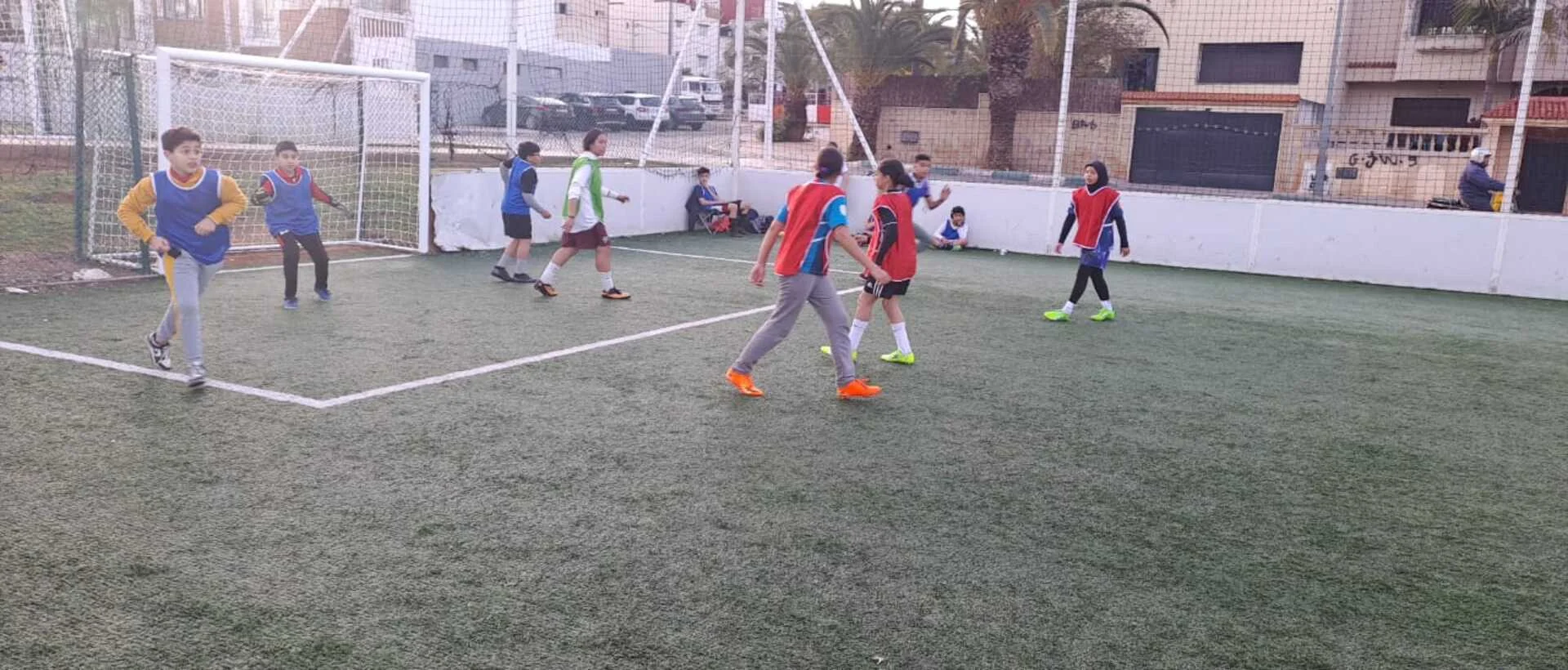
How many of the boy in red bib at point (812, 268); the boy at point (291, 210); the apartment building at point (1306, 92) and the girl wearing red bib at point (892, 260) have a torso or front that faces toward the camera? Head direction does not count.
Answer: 2

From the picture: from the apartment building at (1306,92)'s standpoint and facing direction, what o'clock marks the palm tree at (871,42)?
The palm tree is roughly at 3 o'clock from the apartment building.

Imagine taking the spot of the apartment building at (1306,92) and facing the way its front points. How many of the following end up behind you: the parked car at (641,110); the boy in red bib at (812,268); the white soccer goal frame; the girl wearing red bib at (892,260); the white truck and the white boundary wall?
0

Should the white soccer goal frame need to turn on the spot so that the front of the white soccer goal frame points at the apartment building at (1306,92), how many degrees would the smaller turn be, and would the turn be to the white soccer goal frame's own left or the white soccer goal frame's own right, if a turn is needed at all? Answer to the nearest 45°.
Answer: approximately 45° to the white soccer goal frame's own left

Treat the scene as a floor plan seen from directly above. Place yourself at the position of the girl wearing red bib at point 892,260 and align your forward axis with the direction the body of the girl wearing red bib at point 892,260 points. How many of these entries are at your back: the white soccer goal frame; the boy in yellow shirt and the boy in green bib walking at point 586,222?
0

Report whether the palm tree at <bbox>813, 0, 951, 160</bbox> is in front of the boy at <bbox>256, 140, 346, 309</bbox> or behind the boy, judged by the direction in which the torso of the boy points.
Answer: behind

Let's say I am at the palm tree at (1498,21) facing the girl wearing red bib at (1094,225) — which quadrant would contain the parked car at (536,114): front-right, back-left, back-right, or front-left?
front-right

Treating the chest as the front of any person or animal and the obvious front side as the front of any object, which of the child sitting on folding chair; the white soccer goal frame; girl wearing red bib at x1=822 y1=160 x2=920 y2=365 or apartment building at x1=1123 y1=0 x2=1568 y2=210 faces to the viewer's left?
the girl wearing red bib

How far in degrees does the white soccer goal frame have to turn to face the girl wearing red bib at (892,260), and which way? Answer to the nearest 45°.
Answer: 0° — it already faces them

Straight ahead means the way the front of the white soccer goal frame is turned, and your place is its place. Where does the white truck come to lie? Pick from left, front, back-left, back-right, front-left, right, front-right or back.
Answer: left

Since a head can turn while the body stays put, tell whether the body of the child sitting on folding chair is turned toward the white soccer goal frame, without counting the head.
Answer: no

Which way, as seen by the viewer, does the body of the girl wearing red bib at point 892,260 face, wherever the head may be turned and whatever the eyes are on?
to the viewer's left

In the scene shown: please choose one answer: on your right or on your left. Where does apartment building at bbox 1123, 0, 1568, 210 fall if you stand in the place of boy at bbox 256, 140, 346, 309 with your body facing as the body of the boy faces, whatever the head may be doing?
on your left

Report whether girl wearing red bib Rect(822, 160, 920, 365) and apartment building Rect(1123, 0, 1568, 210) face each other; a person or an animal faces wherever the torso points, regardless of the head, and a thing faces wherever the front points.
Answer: no

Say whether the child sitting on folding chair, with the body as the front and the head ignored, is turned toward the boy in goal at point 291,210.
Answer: no

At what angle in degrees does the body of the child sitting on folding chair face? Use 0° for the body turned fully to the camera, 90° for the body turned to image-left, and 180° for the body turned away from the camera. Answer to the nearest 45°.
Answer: approximately 315°
